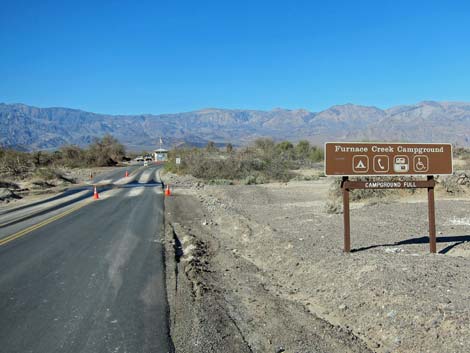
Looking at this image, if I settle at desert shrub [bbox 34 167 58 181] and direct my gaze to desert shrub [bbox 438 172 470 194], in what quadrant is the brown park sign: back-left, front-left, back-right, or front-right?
front-right

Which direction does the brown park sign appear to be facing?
toward the camera

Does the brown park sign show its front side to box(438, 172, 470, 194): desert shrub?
no

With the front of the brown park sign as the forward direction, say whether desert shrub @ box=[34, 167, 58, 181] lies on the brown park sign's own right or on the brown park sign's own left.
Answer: on the brown park sign's own right

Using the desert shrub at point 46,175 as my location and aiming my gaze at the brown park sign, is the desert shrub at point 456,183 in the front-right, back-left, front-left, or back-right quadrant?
front-left
